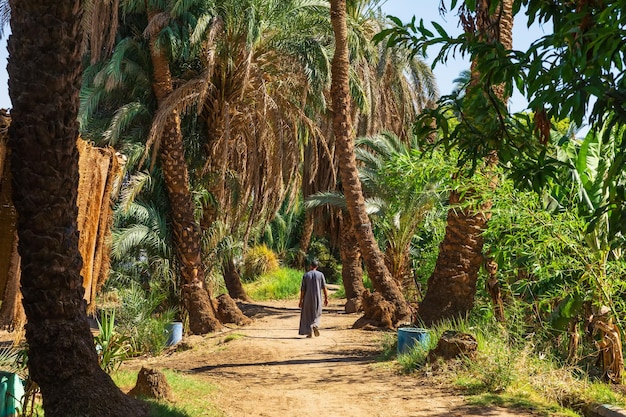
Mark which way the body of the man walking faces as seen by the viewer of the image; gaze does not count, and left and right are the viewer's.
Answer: facing away from the viewer

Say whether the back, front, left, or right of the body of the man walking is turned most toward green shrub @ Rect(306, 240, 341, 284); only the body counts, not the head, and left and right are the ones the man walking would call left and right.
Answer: front

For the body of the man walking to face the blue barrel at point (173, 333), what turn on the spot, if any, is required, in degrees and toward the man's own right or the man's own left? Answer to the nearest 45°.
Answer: approximately 90° to the man's own left

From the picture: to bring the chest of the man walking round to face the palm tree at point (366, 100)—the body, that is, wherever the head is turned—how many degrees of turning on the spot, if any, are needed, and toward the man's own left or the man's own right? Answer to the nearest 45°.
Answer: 0° — they already face it

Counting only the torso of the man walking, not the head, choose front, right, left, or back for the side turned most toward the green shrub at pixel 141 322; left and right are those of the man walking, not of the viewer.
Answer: left

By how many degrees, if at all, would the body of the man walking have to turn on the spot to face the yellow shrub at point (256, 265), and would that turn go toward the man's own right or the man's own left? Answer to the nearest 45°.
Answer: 0° — they already face it

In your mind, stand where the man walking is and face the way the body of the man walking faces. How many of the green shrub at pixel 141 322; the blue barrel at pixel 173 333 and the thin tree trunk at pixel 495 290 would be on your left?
2

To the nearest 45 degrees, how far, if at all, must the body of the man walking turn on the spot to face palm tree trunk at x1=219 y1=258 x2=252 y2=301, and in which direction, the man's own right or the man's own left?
0° — they already face it

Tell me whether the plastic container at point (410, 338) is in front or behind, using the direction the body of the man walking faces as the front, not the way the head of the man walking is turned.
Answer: behind

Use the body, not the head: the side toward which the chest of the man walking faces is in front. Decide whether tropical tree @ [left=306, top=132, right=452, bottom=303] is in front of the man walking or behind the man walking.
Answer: in front

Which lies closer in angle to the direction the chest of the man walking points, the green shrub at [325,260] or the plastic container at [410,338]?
the green shrub
